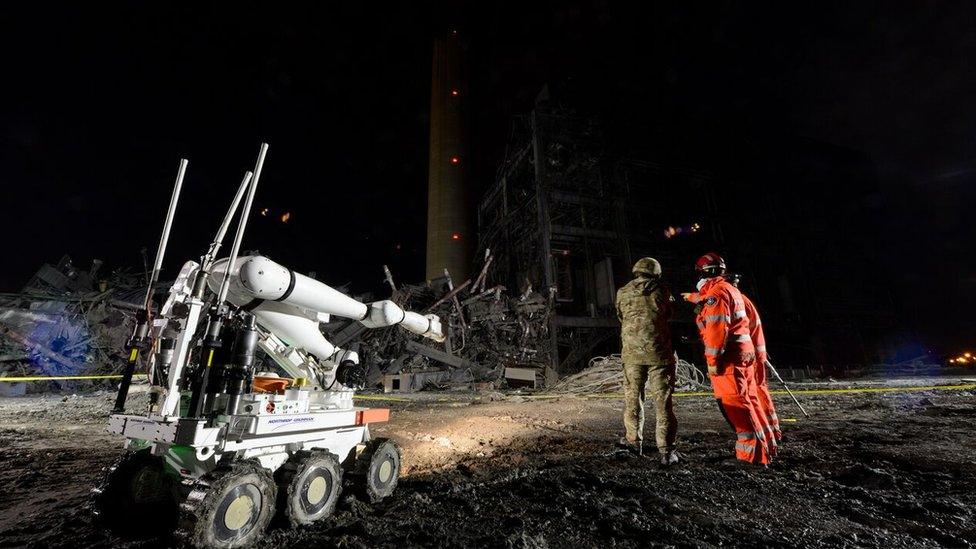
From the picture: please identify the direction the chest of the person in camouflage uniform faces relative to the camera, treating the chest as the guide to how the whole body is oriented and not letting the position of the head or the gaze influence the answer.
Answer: away from the camera

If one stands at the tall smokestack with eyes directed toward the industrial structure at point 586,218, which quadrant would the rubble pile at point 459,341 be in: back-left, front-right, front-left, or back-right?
front-right

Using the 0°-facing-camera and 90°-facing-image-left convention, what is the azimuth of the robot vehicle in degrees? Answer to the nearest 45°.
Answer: approximately 225°

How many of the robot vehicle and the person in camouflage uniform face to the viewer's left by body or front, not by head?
0

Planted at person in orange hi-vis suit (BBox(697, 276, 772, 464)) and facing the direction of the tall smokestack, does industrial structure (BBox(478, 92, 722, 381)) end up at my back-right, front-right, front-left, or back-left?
front-right

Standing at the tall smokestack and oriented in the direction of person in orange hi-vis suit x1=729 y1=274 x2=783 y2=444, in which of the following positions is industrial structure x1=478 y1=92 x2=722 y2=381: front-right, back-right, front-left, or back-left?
front-left

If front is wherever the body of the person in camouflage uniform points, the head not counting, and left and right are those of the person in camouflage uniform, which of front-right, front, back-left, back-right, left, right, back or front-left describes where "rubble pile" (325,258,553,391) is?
front-left

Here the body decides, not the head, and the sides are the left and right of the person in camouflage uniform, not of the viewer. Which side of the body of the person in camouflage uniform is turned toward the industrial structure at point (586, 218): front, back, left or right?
front

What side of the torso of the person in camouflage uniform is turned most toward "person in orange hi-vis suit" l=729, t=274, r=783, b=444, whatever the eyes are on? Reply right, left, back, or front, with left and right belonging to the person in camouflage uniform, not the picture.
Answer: right

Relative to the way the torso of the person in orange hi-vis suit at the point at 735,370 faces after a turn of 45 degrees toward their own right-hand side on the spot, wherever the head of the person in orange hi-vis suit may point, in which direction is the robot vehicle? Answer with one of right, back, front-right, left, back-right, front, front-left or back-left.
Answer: back-left

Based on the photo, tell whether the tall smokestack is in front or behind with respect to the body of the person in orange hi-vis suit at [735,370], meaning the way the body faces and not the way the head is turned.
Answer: in front

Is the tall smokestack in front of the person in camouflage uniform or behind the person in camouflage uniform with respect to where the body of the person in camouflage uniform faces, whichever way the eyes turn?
in front

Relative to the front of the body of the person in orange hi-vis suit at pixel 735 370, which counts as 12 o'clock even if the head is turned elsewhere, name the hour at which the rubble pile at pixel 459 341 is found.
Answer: The rubble pile is roughly at 12 o'clock from the person in orange hi-vis suit.

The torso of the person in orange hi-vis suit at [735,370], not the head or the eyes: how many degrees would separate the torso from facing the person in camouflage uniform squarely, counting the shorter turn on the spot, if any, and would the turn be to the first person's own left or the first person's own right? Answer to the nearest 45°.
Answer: approximately 45° to the first person's own left

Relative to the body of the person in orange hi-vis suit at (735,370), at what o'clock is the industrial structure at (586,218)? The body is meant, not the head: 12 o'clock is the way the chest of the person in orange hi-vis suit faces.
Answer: The industrial structure is roughly at 1 o'clock from the person in orange hi-vis suit.
